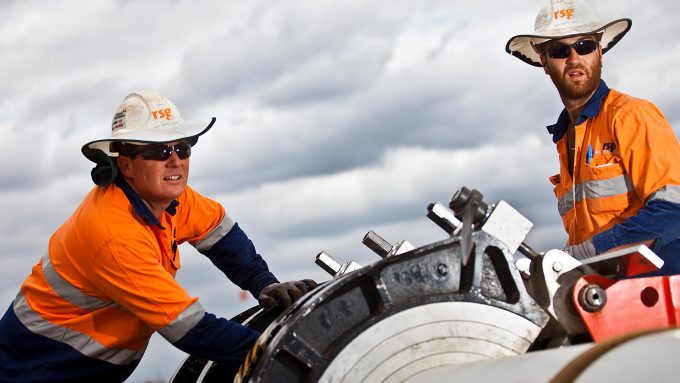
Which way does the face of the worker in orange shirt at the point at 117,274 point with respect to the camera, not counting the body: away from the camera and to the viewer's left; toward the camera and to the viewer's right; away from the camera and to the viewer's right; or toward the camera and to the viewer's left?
toward the camera and to the viewer's right

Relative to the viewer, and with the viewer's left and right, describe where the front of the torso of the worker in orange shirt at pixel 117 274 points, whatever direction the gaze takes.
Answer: facing the viewer and to the right of the viewer

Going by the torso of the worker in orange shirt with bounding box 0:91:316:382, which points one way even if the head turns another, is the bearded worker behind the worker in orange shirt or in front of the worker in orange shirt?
in front

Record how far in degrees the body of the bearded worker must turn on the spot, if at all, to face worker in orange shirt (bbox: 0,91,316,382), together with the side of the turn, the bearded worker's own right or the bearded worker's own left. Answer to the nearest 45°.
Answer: approximately 45° to the bearded worker's own right

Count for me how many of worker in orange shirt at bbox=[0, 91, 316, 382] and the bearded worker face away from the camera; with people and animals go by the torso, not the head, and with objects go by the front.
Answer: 0

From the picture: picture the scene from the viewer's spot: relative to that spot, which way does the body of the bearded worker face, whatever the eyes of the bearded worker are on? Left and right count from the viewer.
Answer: facing the viewer and to the left of the viewer
